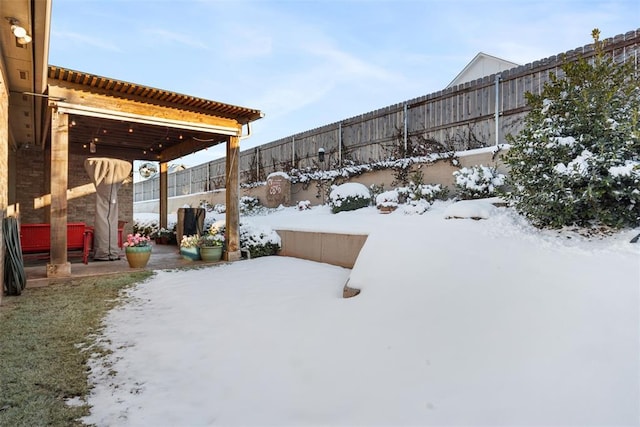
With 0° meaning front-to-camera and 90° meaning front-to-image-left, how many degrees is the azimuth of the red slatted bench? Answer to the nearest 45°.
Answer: approximately 0°

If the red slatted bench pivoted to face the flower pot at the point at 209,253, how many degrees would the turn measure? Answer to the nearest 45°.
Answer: approximately 90° to its left

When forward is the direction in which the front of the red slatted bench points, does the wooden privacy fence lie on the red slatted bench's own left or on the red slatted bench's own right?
on the red slatted bench's own left

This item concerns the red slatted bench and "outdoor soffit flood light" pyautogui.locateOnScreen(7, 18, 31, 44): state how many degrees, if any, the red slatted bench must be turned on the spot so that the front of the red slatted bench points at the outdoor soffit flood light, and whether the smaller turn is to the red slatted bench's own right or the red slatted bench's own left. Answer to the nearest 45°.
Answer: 0° — it already faces it

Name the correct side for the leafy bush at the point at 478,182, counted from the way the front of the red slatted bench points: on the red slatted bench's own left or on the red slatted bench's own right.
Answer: on the red slatted bench's own left

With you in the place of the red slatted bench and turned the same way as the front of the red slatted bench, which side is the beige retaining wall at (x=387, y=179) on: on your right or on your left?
on your left

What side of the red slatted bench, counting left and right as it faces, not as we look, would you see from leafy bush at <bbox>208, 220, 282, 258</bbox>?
left

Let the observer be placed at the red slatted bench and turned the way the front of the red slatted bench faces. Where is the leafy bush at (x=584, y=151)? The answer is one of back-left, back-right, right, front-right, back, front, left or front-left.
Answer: front-left
